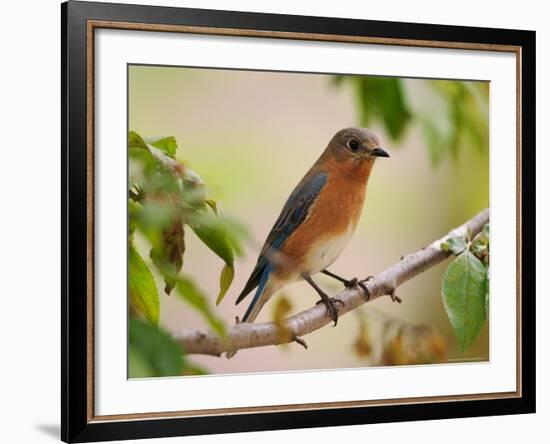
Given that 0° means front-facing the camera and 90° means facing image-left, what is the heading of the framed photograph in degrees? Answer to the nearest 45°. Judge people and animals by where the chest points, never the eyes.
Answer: approximately 315°
